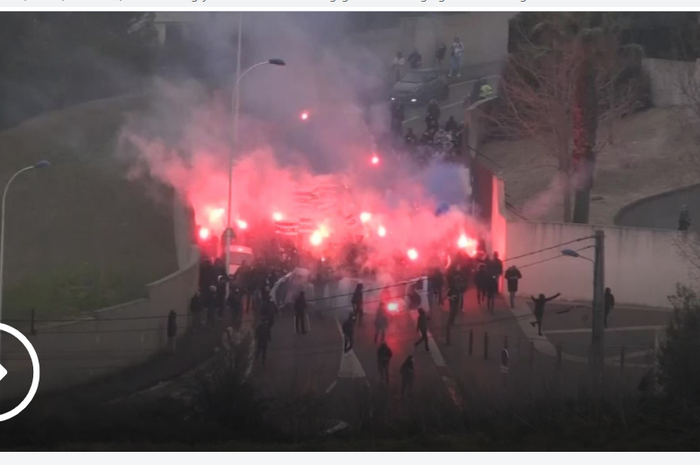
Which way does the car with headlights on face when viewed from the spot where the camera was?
facing the viewer and to the left of the viewer

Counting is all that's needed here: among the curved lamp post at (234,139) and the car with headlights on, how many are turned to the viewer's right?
1

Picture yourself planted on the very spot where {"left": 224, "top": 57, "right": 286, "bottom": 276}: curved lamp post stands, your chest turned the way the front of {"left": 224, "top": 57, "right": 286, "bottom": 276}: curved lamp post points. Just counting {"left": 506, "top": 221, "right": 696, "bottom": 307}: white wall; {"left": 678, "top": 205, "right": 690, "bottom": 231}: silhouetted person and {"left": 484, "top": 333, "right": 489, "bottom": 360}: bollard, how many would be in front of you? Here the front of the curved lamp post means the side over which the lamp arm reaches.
3

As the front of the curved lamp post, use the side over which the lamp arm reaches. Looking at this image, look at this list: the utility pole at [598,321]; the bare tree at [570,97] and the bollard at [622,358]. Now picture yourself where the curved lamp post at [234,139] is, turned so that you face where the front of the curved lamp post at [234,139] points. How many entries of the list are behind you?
0

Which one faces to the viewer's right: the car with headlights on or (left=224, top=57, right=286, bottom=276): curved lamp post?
the curved lamp post

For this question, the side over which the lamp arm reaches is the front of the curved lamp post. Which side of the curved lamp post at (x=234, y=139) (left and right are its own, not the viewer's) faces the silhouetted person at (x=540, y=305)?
front

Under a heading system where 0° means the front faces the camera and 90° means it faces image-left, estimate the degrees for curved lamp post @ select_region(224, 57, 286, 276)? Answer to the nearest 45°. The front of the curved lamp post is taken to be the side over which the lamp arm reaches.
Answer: approximately 270°

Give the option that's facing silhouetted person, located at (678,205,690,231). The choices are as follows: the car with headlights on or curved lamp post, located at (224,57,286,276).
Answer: the curved lamp post

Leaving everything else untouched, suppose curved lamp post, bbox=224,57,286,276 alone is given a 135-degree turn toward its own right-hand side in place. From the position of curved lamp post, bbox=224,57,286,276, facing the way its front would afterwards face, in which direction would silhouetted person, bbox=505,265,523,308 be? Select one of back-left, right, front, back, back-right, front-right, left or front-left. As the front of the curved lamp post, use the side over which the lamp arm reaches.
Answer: back-left
